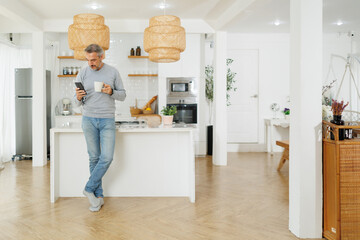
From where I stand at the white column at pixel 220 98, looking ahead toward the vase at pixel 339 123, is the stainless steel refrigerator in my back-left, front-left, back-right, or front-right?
back-right

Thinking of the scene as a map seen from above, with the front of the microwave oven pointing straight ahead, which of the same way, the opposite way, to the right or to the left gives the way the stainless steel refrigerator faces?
the same way

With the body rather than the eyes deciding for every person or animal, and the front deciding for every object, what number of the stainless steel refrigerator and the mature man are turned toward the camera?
2

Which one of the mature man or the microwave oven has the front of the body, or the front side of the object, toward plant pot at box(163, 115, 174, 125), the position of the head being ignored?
the microwave oven

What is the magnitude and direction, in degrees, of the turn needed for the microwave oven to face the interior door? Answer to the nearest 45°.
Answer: approximately 135° to its left

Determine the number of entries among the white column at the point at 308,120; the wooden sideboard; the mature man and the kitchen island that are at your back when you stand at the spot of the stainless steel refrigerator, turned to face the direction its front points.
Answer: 0

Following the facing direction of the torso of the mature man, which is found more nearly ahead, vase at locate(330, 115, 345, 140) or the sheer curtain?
the vase

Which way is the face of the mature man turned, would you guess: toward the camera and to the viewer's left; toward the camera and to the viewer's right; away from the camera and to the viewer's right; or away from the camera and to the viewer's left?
toward the camera and to the viewer's left

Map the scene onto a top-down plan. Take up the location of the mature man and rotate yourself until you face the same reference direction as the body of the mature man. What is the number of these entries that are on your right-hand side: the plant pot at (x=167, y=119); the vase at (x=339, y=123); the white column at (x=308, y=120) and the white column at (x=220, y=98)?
0

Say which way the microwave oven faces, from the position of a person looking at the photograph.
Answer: facing the viewer

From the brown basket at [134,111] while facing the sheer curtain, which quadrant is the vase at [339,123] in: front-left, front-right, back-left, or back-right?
back-left

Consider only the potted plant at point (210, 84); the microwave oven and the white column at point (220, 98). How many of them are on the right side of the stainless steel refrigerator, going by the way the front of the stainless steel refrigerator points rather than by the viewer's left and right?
0

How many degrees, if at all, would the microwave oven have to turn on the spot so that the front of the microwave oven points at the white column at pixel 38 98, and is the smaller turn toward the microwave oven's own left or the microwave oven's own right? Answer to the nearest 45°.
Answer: approximately 90° to the microwave oven's own right

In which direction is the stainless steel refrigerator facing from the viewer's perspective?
toward the camera

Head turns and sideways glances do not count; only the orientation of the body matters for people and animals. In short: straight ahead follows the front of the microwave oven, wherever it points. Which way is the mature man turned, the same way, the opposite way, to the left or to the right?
the same way

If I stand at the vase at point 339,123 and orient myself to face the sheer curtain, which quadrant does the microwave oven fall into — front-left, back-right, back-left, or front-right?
front-right

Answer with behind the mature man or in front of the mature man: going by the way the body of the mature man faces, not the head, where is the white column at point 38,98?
behind
